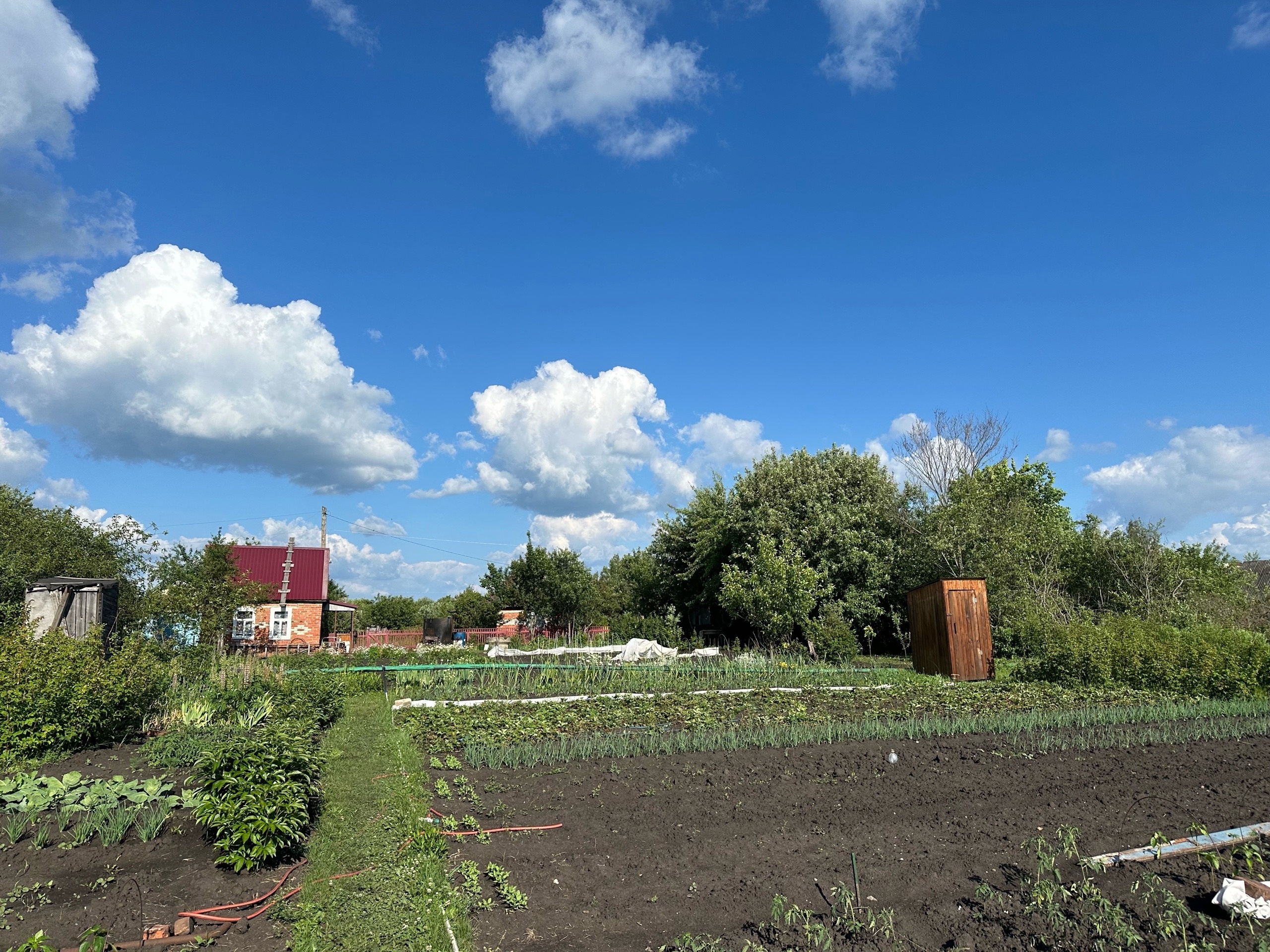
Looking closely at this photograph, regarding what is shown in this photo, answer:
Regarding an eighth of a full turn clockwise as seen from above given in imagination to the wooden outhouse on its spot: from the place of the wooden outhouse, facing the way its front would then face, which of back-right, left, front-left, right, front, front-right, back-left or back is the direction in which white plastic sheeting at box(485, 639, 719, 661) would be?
right

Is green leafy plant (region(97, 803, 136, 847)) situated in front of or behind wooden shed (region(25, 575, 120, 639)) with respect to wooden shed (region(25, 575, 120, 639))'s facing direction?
in front

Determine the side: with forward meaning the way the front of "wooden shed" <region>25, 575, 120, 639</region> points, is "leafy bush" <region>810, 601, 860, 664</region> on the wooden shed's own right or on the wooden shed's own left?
on the wooden shed's own left

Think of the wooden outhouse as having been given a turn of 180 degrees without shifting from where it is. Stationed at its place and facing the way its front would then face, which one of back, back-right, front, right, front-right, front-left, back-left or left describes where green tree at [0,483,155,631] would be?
front-left

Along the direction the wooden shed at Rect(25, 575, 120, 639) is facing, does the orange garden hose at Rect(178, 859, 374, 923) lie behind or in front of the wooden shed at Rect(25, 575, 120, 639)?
in front

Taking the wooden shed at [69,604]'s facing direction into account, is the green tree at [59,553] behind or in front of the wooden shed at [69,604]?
behind

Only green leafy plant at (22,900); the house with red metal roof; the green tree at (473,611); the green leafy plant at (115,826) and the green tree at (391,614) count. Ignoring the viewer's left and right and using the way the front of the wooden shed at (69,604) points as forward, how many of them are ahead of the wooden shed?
2

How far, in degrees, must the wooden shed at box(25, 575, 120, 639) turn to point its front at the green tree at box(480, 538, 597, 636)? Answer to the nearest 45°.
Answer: approximately 135° to its left

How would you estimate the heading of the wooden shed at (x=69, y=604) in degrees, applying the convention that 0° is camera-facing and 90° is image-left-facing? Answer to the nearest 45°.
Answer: approximately 0°

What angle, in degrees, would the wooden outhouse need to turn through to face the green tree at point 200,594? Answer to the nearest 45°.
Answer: approximately 135° to its right

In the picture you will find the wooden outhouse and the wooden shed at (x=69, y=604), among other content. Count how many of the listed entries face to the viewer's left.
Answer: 0
